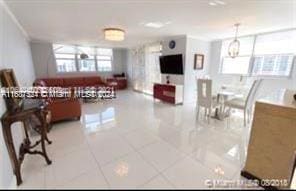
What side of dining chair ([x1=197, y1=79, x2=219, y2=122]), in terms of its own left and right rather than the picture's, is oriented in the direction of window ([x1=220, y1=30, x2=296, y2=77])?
front

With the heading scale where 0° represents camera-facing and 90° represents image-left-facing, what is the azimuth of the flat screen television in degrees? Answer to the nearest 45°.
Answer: approximately 45°

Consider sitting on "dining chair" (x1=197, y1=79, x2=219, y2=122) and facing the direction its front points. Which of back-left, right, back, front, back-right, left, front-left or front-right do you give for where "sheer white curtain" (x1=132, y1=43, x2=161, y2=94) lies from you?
left

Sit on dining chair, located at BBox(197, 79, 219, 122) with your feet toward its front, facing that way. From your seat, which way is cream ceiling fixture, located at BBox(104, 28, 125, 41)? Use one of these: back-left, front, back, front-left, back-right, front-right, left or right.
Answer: back-left

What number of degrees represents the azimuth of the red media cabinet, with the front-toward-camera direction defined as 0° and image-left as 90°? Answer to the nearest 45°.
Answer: approximately 45°

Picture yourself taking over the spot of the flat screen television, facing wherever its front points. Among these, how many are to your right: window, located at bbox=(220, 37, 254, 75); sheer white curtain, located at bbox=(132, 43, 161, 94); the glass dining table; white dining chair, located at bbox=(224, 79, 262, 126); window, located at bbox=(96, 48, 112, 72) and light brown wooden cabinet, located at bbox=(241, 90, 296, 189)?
2

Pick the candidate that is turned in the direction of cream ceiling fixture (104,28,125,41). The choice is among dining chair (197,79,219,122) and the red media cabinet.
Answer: the red media cabinet

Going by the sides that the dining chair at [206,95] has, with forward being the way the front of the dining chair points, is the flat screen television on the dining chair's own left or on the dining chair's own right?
on the dining chair's own left

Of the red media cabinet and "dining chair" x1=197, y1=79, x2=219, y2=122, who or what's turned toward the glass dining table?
the dining chair

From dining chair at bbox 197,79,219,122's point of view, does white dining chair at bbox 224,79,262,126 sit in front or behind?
in front

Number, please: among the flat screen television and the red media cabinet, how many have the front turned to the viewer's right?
0

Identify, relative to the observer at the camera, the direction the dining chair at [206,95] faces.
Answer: facing away from the viewer and to the right of the viewer

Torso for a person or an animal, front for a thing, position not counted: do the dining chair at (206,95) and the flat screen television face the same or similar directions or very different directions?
very different directions

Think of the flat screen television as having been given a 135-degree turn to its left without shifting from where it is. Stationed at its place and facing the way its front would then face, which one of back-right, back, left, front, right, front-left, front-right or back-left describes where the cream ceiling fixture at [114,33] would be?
back-right

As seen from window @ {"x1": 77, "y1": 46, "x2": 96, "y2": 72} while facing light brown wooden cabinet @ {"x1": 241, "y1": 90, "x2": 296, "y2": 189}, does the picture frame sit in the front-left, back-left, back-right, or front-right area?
front-left

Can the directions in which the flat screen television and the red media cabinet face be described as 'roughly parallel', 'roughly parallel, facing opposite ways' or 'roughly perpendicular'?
roughly parallel
